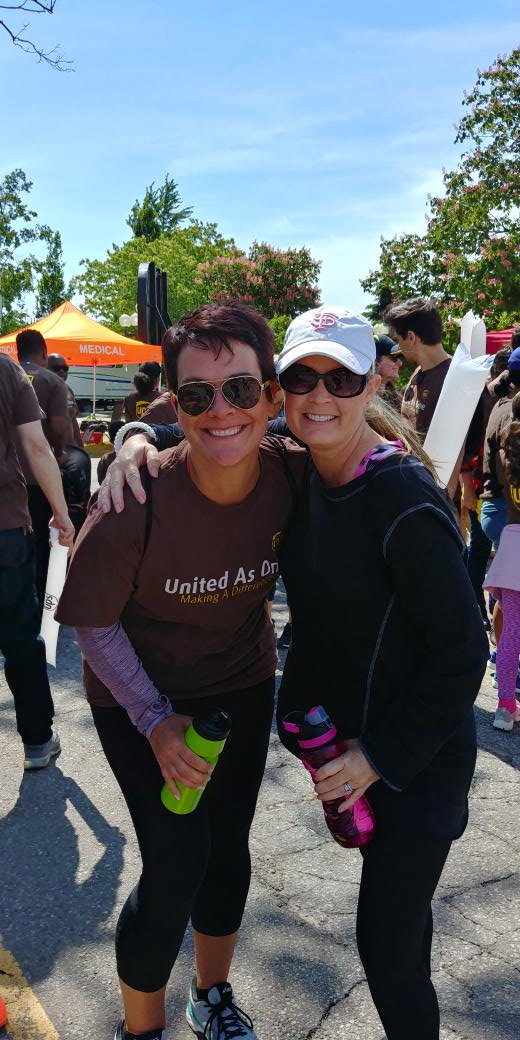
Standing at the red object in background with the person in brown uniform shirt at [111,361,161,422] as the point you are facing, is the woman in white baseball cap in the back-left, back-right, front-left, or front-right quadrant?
front-left

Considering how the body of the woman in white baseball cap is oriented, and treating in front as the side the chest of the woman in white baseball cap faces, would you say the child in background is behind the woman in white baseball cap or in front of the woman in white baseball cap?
behind

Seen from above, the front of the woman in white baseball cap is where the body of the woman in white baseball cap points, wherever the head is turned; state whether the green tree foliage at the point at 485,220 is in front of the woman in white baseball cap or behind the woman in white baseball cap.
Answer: behind

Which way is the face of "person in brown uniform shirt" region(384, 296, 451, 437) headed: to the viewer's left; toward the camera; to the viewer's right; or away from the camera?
to the viewer's left

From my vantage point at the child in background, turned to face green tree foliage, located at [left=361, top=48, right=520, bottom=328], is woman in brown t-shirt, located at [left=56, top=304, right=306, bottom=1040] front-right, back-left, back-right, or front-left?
back-left

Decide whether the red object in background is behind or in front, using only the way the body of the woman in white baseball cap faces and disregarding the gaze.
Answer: behind

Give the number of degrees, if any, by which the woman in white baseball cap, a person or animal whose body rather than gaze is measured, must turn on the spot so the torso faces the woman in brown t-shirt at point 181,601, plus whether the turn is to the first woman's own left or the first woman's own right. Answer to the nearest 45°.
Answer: approximately 45° to the first woman's own right

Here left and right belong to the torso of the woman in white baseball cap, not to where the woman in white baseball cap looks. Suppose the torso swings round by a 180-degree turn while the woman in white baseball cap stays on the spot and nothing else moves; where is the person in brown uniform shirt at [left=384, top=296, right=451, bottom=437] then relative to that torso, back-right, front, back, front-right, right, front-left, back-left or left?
front-left

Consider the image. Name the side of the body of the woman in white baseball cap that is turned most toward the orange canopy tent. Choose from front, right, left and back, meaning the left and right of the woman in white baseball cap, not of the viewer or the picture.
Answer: right

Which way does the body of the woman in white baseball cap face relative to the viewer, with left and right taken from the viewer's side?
facing the viewer and to the left of the viewer

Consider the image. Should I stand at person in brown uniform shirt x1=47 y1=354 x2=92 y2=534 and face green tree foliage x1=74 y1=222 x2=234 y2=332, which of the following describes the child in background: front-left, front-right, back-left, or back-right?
back-right
